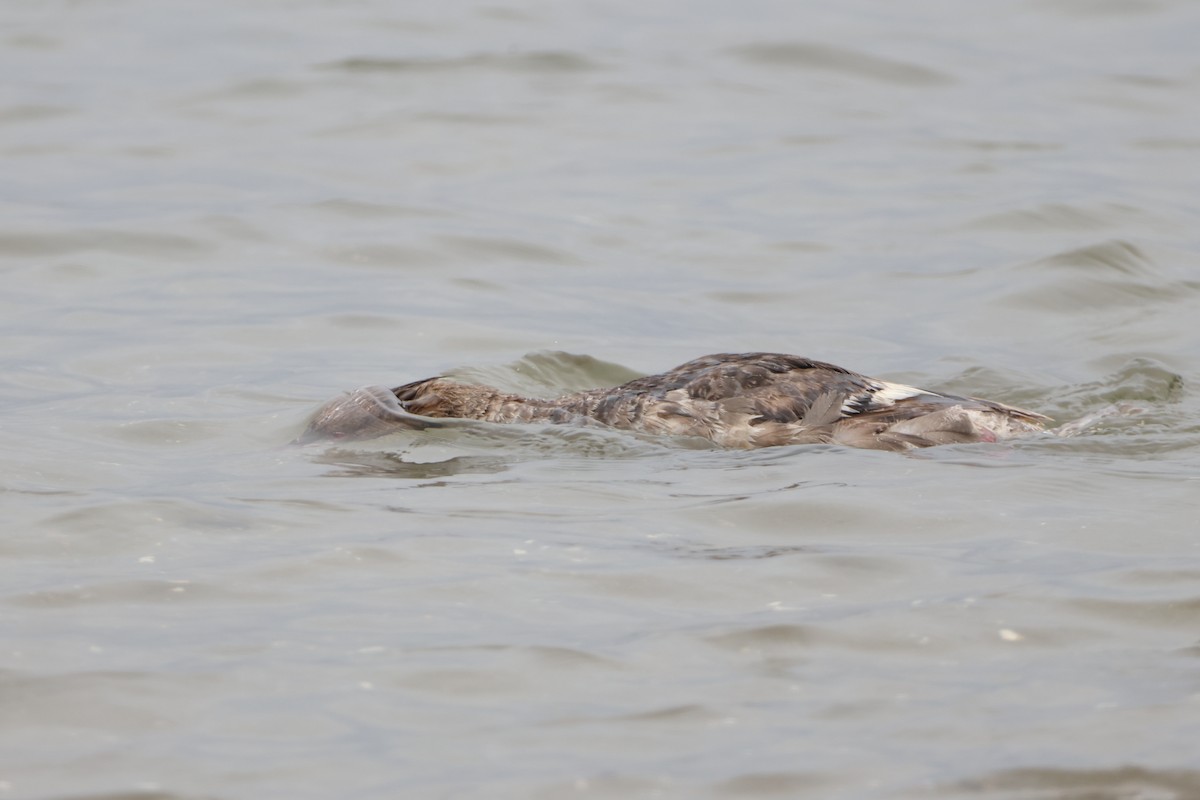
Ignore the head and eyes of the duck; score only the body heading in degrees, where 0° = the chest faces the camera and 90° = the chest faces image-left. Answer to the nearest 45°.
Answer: approximately 90°
